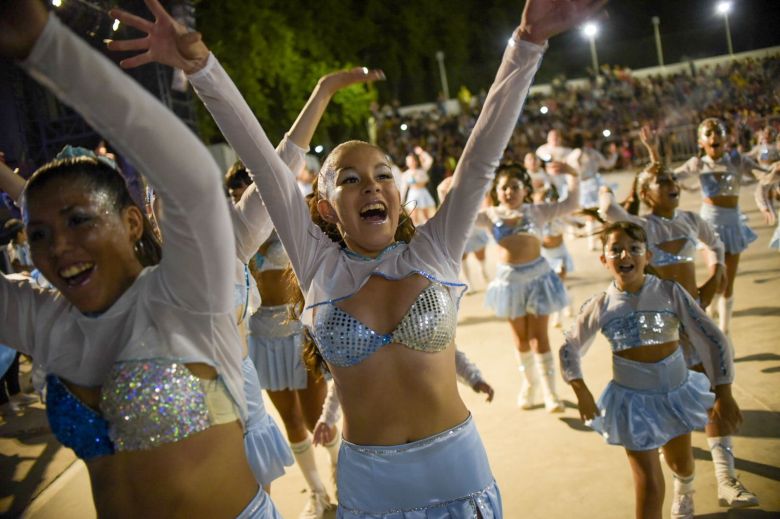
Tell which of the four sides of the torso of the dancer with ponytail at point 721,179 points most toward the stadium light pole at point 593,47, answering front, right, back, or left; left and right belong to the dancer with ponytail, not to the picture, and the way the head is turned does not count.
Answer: back

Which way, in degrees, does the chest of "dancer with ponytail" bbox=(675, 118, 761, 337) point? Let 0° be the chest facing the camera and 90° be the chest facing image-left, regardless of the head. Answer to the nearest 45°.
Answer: approximately 0°

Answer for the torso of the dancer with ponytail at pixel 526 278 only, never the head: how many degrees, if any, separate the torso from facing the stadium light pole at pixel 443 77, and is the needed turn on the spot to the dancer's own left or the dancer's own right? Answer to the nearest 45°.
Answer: approximately 180°

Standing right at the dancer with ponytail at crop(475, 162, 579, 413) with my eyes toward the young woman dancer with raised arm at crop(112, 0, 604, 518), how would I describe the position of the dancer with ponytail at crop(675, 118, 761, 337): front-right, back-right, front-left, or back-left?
back-left

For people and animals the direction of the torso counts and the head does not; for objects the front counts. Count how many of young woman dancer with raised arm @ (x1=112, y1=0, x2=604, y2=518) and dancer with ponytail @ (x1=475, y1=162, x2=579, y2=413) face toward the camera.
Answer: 2

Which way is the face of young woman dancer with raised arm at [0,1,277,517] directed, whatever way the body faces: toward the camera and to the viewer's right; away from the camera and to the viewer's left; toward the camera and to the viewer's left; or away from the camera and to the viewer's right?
toward the camera and to the viewer's left

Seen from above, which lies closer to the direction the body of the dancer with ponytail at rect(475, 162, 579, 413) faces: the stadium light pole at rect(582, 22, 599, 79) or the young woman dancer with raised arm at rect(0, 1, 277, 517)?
the young woman dancer with raised arm

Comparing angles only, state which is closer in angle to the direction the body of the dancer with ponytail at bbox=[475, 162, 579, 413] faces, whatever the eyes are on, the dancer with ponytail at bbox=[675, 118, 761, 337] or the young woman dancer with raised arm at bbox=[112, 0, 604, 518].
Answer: the young woman dancer with raised arm

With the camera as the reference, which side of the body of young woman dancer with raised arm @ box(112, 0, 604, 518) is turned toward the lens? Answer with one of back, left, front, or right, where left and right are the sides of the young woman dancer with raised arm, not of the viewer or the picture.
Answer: front

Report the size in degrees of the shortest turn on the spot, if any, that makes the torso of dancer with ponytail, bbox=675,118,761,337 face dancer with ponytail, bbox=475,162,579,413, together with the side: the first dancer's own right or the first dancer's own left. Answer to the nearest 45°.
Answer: approximately 45° to the first dancer's own right

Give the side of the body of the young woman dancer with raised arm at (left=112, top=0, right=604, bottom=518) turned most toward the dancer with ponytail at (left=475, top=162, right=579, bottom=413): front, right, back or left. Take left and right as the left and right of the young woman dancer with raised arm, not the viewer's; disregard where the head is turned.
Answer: back
